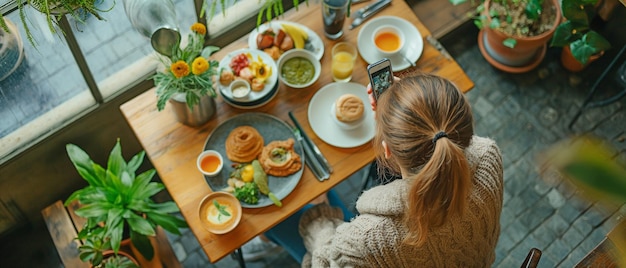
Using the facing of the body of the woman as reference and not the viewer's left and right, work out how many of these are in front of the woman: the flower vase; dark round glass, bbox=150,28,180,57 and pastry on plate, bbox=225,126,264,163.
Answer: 3

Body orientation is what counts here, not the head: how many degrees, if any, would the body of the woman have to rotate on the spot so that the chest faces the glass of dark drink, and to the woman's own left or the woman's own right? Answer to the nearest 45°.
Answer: approximately 45° to the woman's own right

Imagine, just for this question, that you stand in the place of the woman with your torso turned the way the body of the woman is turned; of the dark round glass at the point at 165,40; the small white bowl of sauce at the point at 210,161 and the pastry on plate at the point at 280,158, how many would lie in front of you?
3

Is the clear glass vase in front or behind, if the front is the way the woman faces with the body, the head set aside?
in front

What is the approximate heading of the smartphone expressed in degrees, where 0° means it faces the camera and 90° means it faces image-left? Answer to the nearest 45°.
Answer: approximately 315°

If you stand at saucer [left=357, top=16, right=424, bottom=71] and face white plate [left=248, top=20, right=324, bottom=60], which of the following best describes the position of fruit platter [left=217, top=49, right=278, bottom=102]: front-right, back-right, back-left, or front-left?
front-left

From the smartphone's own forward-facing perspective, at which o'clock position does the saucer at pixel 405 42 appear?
The saucer is roughly at 8 o'clock from the smartphone.

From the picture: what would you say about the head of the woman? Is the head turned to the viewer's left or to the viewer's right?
to the viewer's left
